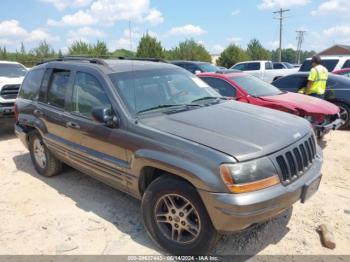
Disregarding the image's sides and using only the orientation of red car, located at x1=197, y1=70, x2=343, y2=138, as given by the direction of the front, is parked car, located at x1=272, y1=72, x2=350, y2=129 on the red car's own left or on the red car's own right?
on the red car's own left

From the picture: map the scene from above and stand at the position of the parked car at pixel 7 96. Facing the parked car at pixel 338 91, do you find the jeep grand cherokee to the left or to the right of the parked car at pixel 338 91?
right

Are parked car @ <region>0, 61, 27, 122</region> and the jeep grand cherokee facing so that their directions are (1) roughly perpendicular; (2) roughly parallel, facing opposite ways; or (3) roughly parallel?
roughly parallel

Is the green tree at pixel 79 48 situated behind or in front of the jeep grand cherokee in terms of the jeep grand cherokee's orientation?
behind

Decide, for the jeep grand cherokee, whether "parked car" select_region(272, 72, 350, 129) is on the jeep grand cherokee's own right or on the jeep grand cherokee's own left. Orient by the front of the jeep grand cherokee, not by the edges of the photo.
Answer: on the jeep grand cherokee's own left

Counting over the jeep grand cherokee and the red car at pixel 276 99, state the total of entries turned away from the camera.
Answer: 0

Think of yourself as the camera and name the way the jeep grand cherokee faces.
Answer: facing the viewer and to the right of the viewer

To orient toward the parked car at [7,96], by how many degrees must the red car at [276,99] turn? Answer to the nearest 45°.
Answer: approximately 135° to its right

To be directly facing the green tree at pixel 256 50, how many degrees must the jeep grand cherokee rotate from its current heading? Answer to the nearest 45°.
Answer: approximately 135° to its left

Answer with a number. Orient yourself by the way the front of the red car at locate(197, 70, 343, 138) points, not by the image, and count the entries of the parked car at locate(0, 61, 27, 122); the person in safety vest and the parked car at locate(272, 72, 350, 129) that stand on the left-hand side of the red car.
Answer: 2

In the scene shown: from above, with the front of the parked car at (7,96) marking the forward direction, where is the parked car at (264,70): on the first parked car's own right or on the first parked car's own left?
on the first parked car's own left

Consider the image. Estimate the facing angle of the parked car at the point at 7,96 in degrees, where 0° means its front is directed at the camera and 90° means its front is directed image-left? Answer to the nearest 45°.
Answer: approximately 315°

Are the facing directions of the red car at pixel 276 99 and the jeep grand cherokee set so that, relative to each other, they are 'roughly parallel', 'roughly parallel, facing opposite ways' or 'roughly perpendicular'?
roughly parallel

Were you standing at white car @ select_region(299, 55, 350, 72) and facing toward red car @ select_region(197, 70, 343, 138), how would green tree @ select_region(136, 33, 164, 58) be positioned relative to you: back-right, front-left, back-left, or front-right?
back-right

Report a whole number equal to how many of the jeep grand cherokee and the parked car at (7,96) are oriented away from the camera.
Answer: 0

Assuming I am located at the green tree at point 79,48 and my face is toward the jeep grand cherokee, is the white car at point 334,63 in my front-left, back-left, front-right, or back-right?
front-left
